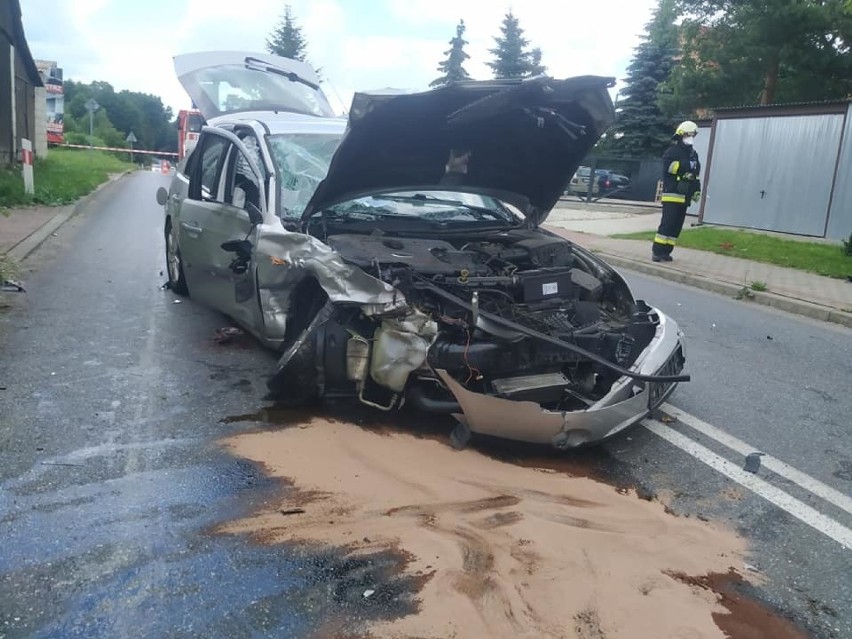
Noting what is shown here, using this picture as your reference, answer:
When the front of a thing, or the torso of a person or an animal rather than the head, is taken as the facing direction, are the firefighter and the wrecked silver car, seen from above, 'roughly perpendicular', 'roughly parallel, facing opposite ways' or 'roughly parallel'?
roughly parallel

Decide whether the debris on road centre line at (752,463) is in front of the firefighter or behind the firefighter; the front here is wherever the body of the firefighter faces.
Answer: in front

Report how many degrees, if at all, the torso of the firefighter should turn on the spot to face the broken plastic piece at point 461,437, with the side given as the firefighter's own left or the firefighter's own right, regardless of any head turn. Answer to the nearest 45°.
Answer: approximately 45° to the firefighter's own right

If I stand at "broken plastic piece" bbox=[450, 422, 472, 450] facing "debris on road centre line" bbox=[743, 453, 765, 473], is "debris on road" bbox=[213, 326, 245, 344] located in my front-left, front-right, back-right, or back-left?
back-left

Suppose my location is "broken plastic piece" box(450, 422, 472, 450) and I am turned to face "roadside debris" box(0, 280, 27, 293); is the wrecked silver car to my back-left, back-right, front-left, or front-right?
front-right

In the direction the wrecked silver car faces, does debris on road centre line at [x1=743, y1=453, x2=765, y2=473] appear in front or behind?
in front

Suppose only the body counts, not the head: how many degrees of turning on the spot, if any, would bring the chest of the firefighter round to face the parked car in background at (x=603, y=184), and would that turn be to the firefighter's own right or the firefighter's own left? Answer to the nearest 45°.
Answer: approximately 135° to the firefighter's own left

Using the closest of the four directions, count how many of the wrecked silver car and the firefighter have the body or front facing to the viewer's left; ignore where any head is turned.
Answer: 0

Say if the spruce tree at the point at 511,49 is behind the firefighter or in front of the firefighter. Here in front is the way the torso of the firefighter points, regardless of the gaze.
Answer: behind

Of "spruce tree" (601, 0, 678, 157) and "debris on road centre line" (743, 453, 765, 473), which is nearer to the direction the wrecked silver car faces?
the debris on road centre line

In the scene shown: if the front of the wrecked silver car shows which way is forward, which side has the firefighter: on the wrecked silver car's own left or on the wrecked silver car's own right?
on the wrecked silver car's own left

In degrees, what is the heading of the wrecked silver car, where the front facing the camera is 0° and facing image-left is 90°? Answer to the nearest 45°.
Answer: approximately 315°

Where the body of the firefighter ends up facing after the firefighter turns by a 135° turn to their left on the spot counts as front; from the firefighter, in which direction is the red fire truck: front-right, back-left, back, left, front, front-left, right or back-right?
front-left

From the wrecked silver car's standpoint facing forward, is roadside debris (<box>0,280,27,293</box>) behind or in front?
behind
